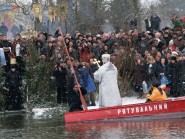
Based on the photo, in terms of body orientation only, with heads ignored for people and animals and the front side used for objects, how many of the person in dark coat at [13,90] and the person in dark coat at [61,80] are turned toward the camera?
2

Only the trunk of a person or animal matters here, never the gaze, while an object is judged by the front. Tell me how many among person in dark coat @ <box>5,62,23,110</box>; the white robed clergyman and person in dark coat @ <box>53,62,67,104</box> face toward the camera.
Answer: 2

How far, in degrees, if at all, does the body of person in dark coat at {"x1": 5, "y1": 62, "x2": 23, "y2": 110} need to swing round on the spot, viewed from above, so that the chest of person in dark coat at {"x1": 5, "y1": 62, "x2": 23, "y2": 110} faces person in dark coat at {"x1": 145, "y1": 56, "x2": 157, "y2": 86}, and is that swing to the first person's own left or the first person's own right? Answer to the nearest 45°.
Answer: approximately 90° to the first person's own left

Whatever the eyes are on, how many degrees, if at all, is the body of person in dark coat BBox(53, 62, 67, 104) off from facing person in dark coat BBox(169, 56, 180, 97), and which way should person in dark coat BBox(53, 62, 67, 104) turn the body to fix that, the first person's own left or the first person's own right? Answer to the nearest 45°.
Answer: approximately 90° to the first person's own left

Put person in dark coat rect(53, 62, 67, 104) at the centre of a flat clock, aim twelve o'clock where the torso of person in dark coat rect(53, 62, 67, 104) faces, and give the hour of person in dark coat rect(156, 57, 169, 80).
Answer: person in dark coat rect(156, 57, 169, 80) is roughly at 9 o'clock from person in dark coat rect(53, 62, 67, 104).

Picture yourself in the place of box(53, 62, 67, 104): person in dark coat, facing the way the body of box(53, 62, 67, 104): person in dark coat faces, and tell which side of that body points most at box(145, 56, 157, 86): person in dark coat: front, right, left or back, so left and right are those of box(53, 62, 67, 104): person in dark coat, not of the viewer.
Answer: left

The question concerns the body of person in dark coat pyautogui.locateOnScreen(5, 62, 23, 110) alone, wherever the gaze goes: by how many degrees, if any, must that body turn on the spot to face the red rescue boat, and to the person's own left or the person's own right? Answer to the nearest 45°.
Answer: approximately 45° to the person's own left

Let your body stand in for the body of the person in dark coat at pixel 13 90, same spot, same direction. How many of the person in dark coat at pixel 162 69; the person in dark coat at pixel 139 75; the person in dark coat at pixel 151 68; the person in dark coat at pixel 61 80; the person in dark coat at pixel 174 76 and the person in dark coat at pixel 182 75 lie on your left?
6

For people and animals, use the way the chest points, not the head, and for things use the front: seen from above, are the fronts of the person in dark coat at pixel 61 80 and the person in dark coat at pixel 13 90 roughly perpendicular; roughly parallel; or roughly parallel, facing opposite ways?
roughly parallel

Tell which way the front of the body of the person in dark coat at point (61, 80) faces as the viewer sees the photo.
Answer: toward the camera

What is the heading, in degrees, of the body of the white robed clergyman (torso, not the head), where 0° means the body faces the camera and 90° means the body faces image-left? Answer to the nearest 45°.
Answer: approximately 135°
